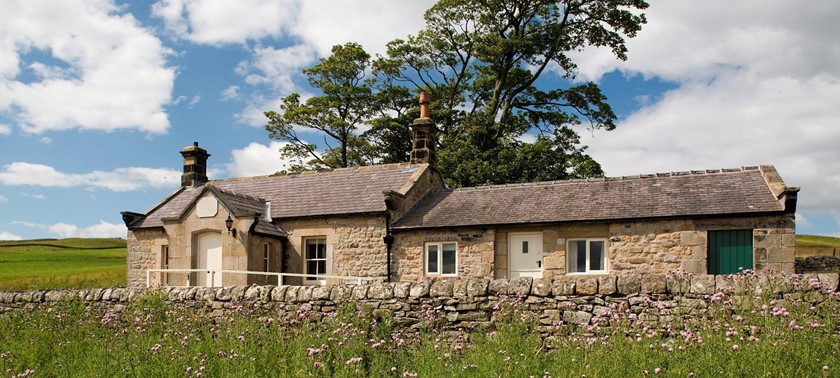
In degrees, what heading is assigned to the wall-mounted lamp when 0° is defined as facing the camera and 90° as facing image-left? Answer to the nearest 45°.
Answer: approximately 45°
